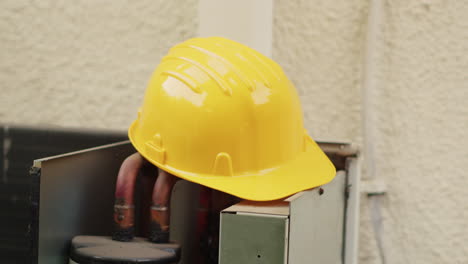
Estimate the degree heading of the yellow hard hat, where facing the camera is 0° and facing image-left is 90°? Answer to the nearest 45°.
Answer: approximately 315°
